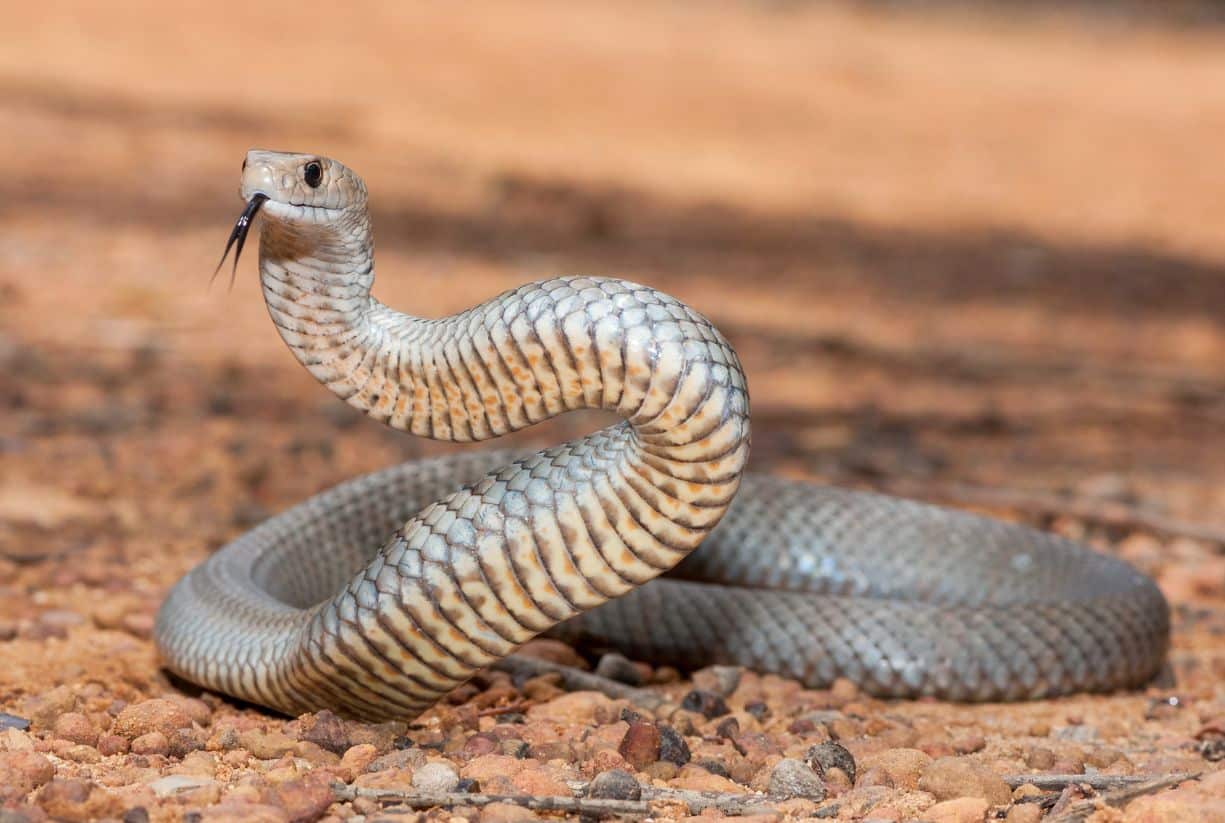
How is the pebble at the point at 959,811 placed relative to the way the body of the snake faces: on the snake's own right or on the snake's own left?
on the snake's own left

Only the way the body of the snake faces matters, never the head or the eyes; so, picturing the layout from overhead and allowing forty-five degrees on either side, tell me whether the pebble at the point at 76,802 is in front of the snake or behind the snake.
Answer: in front

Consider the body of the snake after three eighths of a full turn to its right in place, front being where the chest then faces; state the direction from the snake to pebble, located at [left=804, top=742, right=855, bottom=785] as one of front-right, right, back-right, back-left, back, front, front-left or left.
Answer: right

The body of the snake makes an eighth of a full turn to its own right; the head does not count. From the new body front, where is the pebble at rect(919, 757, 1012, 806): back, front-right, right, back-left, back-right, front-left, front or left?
back

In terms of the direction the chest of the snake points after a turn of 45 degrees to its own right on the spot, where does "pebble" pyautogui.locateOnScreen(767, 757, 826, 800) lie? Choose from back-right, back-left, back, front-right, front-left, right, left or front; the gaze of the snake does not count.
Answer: back

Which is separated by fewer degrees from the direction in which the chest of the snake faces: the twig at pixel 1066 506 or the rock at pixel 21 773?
the rock

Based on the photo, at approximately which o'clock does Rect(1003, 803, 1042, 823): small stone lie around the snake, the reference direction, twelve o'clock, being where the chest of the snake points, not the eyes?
The small stone is roughly at 8 o'clock from the snake.
